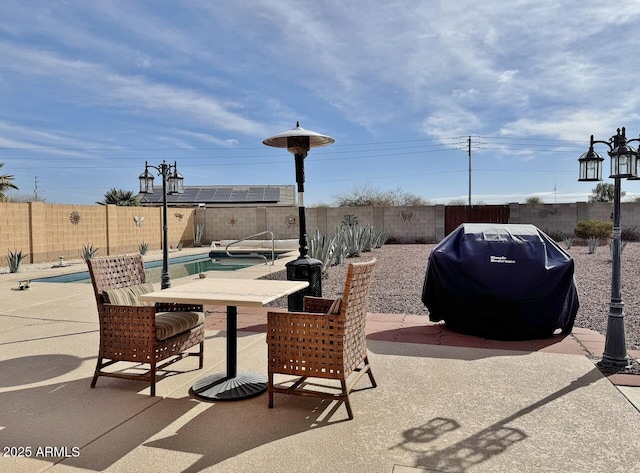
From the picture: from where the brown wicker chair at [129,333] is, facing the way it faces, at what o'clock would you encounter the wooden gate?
The wooden gate is roughly at 9 o'clock from the brown wicker chair.

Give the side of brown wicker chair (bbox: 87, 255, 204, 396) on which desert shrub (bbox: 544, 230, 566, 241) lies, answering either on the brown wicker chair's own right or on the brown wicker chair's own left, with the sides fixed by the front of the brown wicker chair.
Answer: on the brown wicker chair's own left

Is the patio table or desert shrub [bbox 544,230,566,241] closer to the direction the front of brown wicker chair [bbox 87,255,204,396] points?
the patio table

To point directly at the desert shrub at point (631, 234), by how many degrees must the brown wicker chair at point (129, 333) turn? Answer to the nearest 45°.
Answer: approximately 90° to its left

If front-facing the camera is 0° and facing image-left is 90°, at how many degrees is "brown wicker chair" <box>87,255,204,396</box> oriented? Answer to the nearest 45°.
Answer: approximately 315°

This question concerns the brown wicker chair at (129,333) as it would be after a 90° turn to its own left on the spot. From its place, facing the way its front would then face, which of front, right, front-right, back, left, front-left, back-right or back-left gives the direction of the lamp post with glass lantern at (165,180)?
front-left

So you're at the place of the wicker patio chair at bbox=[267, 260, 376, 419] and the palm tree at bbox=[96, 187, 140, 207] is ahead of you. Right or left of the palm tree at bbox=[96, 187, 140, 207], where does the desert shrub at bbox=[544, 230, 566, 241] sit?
right

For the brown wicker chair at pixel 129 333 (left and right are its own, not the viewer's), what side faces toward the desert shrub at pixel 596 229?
left

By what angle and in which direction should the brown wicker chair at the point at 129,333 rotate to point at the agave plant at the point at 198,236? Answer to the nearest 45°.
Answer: approximately 135° to its left

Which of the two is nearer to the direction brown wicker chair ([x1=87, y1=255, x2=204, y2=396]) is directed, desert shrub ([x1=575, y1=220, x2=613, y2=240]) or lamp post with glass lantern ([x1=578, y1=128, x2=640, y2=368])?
the lamp post with glass lantern

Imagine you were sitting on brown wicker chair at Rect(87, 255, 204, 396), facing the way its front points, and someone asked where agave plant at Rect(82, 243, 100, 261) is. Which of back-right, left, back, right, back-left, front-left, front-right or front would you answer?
back-left
